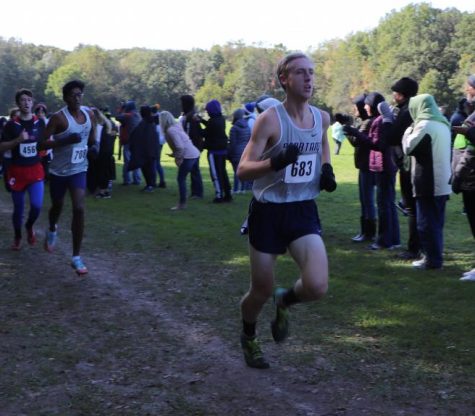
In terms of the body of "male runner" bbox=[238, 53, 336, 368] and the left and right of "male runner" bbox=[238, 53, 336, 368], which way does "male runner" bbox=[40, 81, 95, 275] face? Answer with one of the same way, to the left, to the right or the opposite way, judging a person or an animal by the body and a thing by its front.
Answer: the same way

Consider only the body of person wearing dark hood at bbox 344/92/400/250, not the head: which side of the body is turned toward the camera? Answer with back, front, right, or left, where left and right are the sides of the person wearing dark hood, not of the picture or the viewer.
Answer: left

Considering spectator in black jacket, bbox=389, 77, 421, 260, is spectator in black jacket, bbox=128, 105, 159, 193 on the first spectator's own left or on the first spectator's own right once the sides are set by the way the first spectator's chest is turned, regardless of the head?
on the first spectator's own right

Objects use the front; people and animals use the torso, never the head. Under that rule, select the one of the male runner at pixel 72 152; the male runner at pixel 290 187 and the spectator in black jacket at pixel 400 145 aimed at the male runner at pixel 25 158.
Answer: the spectator in black jacket

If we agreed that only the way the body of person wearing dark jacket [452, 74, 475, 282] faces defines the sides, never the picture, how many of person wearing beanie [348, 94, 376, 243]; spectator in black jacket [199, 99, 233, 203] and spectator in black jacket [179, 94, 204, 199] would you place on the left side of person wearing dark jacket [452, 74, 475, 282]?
0

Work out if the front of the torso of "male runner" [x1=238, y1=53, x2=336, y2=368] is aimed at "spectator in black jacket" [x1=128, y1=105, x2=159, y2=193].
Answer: no

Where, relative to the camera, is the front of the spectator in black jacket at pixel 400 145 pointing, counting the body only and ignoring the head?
to the viewer's left

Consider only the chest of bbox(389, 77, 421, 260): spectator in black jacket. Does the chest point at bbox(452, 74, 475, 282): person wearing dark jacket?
no

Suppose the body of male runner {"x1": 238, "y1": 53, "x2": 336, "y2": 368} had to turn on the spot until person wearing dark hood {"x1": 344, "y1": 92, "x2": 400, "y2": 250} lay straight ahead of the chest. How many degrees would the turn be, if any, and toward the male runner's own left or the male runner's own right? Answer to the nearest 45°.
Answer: approximately 135° to the male runner's own left

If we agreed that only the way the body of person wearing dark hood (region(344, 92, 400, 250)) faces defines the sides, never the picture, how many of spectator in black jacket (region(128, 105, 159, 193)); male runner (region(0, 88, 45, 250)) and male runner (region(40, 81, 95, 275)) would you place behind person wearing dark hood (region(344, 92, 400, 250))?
0

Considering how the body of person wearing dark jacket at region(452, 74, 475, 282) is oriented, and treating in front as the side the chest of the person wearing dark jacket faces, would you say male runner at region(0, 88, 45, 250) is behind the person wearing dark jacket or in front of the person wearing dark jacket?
in front
